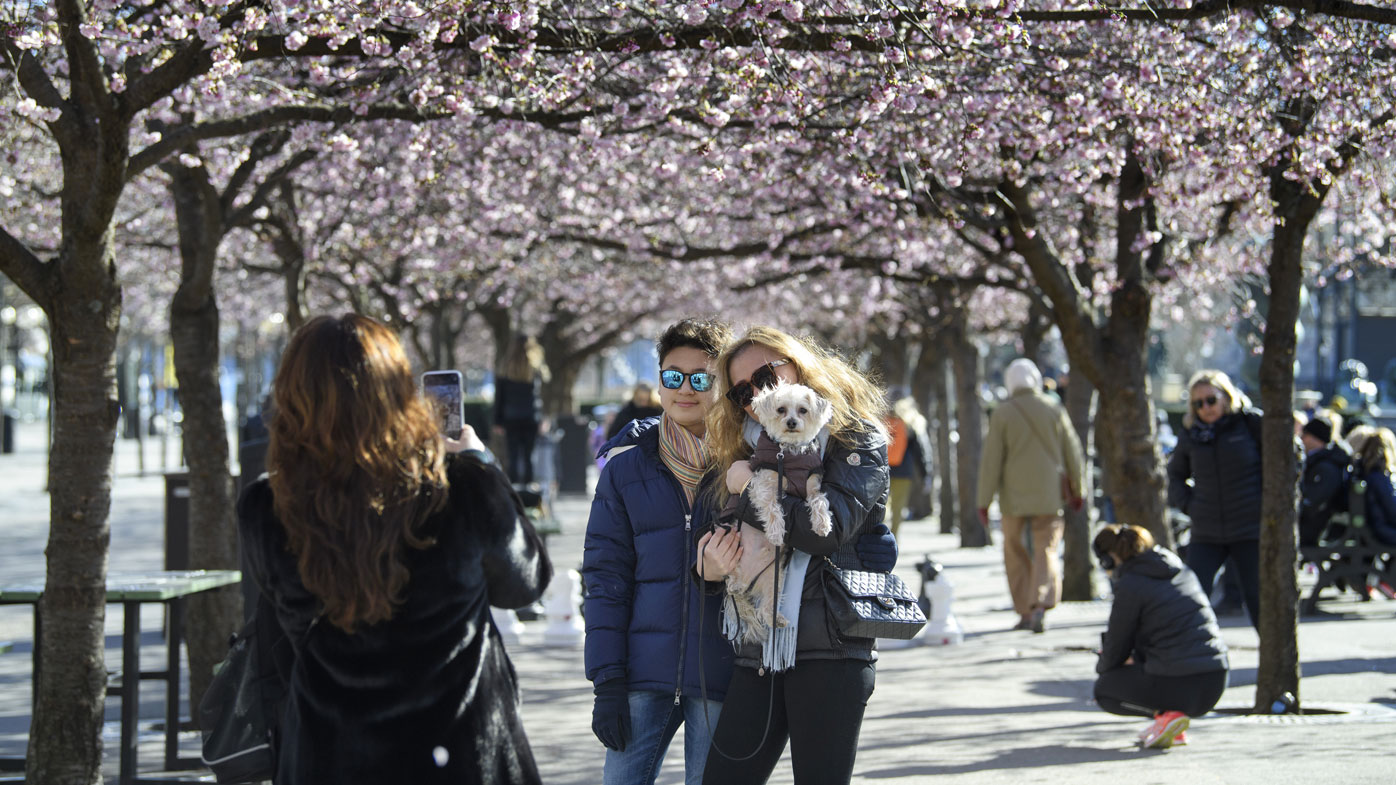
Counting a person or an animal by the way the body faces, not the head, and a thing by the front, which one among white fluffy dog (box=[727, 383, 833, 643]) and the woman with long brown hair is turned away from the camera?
the woman with long brown hair

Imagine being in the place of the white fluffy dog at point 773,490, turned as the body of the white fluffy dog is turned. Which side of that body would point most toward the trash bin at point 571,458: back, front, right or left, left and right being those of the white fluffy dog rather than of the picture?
back

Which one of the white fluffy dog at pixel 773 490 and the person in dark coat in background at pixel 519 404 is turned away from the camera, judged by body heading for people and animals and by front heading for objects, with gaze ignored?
the person in dark coat in background

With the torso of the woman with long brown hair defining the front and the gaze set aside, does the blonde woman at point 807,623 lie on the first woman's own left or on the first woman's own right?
on the first woman's own right

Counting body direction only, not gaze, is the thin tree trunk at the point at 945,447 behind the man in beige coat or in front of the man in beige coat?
in front

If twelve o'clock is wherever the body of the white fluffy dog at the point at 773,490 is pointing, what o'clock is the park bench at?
The park bench is roughly at 7 o'clock from the white fluffy dog.

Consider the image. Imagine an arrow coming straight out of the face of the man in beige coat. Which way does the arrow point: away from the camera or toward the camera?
away from the camera

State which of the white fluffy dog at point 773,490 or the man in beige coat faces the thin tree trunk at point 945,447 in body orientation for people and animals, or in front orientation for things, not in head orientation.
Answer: the man in beige coat

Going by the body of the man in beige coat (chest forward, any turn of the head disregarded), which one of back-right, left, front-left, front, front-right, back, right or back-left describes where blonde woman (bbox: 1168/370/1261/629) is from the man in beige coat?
back-right

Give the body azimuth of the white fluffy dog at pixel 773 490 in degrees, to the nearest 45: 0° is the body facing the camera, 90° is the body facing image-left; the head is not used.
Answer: approximately 0°

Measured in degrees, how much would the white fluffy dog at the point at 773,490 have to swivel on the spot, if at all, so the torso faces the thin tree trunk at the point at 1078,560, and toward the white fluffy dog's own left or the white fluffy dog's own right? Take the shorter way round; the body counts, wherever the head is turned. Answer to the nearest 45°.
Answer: approximately 180°

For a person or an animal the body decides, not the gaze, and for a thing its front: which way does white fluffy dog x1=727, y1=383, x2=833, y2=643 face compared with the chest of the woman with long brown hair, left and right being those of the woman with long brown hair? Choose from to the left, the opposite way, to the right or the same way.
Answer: the opposite way

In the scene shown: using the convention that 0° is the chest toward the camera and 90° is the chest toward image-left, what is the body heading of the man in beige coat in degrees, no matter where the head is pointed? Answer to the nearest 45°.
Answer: approximately 180°

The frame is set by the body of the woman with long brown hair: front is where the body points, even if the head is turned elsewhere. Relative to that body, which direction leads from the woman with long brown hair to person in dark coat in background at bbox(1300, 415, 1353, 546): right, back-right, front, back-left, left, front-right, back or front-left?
front-right

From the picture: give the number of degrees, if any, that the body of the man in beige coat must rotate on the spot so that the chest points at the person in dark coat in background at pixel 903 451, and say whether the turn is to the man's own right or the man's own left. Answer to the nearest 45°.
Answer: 0° — they already face them

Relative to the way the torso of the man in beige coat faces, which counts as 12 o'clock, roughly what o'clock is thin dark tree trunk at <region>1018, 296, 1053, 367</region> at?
The thin dark tree trunk is roughly at 12 o'clock from the man in beige coat.

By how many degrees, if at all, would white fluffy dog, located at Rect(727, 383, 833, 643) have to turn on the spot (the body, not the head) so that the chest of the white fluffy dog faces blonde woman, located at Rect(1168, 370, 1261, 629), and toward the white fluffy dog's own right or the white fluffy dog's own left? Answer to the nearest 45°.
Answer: approximately 135° to the white fluffy dog's own left
